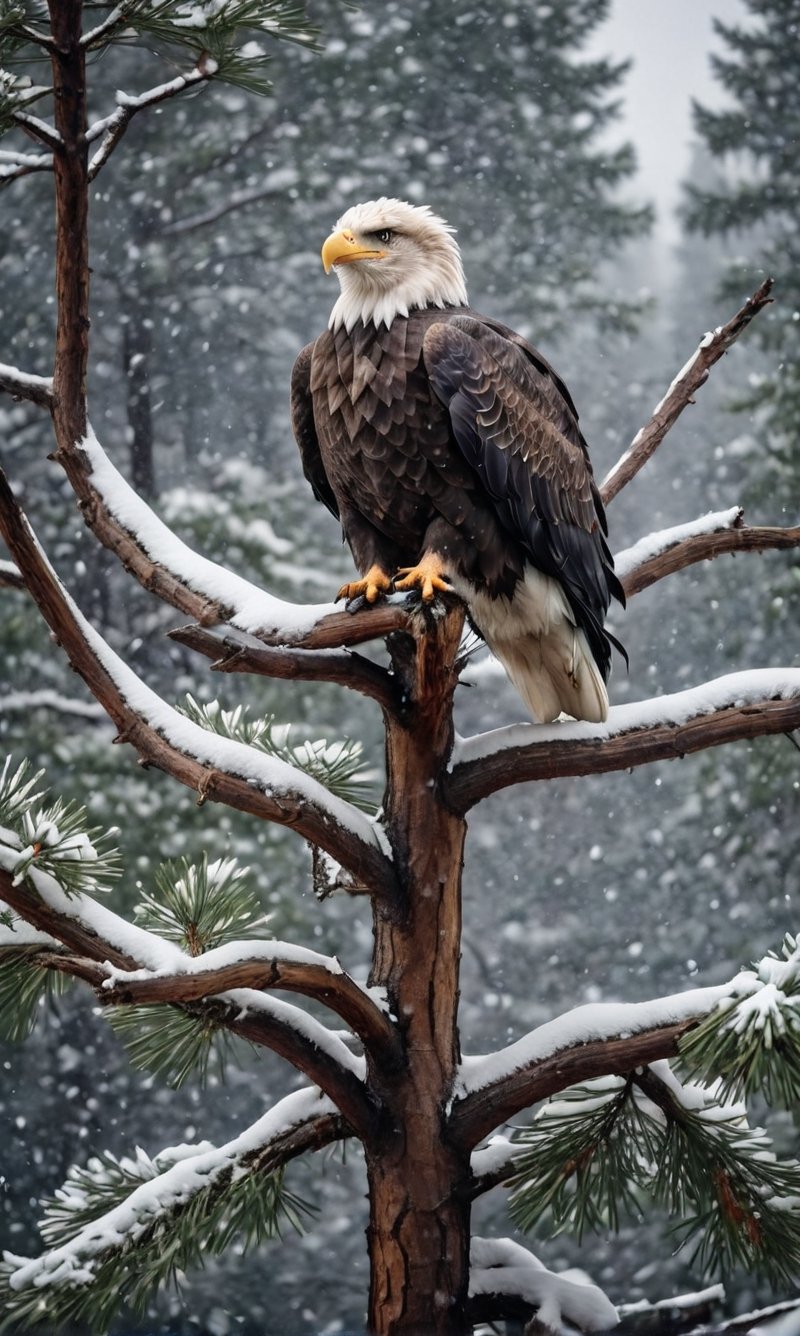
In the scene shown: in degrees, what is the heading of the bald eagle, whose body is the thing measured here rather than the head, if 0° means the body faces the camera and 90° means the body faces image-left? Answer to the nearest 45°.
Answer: approximately 45°
